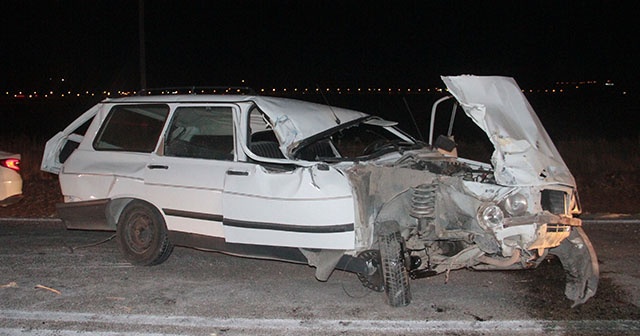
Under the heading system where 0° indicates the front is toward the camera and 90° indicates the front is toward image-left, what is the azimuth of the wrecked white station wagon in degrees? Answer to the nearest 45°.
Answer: approximately 315°
